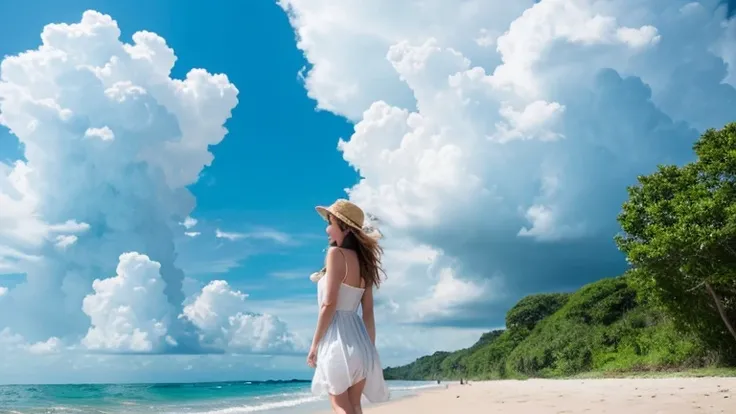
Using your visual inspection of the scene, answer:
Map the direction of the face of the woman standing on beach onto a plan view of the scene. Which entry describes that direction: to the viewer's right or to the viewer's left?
to the viewer's left

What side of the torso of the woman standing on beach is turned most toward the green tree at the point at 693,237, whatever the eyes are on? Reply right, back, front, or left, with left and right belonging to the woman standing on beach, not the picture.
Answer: right

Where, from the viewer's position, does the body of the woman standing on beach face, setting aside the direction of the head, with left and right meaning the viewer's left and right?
facing away from the viewer and to the left of the viewer
